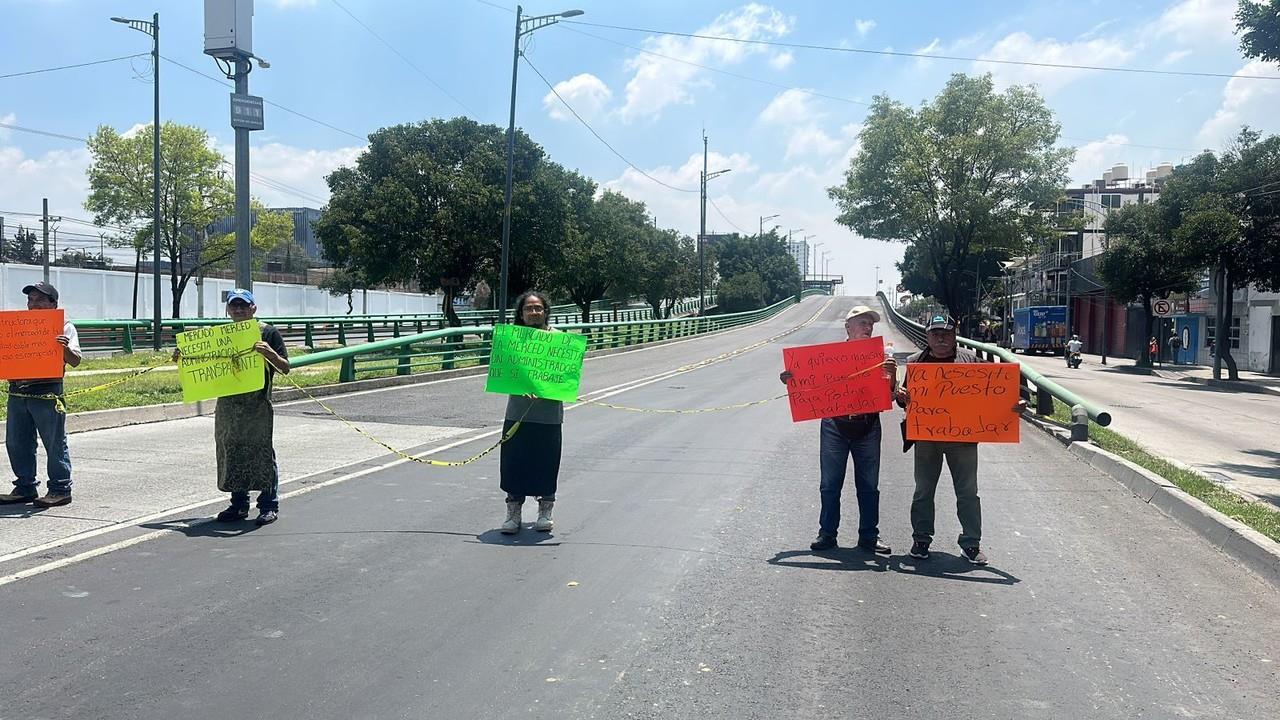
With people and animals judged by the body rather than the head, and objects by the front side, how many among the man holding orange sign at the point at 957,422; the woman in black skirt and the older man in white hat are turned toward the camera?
3

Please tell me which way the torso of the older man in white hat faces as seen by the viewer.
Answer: toward the camera

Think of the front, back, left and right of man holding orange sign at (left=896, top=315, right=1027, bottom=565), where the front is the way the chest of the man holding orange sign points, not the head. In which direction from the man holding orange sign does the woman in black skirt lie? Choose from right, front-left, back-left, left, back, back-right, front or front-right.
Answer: right

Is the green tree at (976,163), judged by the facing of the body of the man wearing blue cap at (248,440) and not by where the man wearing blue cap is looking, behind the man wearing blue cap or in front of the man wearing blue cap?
behind

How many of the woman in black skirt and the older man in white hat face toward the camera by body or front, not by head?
2

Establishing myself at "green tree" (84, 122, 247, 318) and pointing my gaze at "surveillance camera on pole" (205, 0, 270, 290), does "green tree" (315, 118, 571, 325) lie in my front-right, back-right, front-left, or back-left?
front-left

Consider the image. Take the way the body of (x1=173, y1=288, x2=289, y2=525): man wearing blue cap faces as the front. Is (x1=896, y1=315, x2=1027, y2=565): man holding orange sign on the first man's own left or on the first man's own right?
on the first man's own left

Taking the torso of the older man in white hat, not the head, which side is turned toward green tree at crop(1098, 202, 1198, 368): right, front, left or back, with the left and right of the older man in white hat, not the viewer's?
back

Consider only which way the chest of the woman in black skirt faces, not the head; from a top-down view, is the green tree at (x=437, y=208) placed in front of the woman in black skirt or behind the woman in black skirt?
behind

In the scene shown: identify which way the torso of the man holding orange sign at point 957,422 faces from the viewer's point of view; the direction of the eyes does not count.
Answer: toward the camera

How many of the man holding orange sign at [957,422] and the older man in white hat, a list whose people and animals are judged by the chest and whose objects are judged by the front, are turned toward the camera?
2

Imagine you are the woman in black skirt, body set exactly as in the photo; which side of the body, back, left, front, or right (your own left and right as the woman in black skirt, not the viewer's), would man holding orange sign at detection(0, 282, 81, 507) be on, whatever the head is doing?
right

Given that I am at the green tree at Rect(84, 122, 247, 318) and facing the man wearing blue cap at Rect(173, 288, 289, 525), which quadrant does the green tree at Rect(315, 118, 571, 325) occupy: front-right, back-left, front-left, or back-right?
front-left
